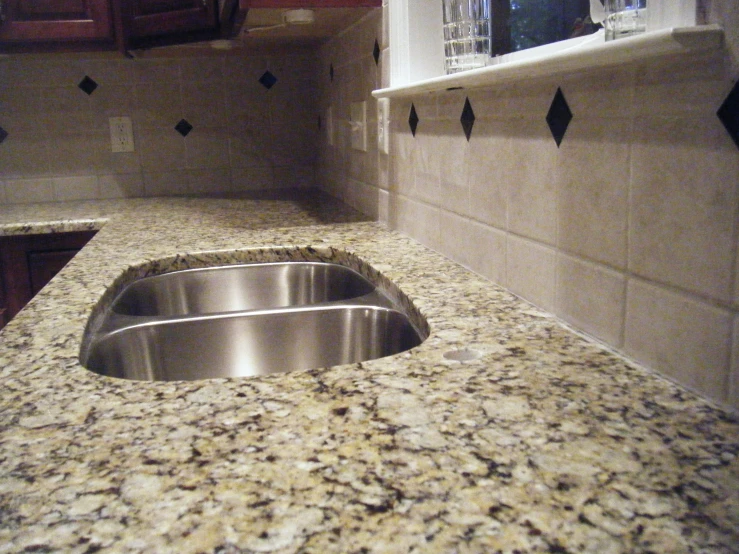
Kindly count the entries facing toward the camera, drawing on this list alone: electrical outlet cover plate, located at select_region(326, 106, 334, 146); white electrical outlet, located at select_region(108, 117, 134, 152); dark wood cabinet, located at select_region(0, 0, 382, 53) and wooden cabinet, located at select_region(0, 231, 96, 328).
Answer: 3

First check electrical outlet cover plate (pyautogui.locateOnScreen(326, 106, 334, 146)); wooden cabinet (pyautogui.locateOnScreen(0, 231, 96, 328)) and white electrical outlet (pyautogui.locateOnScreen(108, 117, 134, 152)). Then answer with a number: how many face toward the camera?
2

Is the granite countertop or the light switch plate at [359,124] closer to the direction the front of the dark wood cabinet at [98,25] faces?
the granite countertop

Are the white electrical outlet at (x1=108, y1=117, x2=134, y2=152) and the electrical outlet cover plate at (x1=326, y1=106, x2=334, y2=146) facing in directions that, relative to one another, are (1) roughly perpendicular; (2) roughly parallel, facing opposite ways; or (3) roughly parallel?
roughly perpendicular

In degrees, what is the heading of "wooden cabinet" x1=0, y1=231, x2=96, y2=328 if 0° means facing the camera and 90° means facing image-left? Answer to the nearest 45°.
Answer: approximately 0°

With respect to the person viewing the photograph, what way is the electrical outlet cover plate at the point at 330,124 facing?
facing to the left of the viewer

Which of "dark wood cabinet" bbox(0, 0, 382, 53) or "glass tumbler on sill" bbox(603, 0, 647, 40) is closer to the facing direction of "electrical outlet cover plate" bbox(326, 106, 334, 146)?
the dark wood cabinet

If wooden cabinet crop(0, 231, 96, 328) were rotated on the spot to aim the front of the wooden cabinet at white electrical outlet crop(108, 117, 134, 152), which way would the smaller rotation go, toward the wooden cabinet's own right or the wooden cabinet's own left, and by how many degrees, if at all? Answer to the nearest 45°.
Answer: approximately 135° to the wooden cabinet's own left

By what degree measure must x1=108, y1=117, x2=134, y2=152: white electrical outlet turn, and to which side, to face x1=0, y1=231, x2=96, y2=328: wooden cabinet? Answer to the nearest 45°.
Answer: approximately 45° to its right

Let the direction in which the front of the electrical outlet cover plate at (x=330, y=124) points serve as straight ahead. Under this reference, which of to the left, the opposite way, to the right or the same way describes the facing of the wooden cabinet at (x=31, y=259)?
to the left
